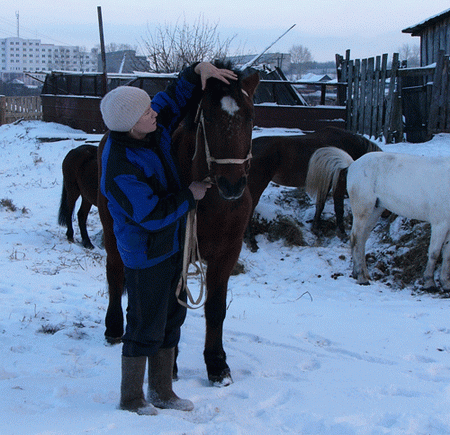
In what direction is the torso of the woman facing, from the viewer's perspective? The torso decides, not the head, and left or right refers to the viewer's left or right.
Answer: facing to the right of the viewer

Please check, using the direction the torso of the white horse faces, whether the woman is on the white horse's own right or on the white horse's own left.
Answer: on the white horse's own right

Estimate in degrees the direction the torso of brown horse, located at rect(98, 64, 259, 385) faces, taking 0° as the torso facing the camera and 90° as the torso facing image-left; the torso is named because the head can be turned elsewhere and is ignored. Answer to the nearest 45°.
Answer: approximately 315°

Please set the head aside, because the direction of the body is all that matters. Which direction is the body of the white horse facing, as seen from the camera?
to the viewer's right

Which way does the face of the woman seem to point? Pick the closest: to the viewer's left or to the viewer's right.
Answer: to the viewer's right

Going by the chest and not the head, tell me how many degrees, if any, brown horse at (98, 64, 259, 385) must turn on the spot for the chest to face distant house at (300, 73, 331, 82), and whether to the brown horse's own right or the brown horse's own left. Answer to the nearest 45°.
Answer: approximately 135° to the brown horse's own left

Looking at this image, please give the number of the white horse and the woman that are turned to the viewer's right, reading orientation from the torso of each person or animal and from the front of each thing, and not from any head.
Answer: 2
